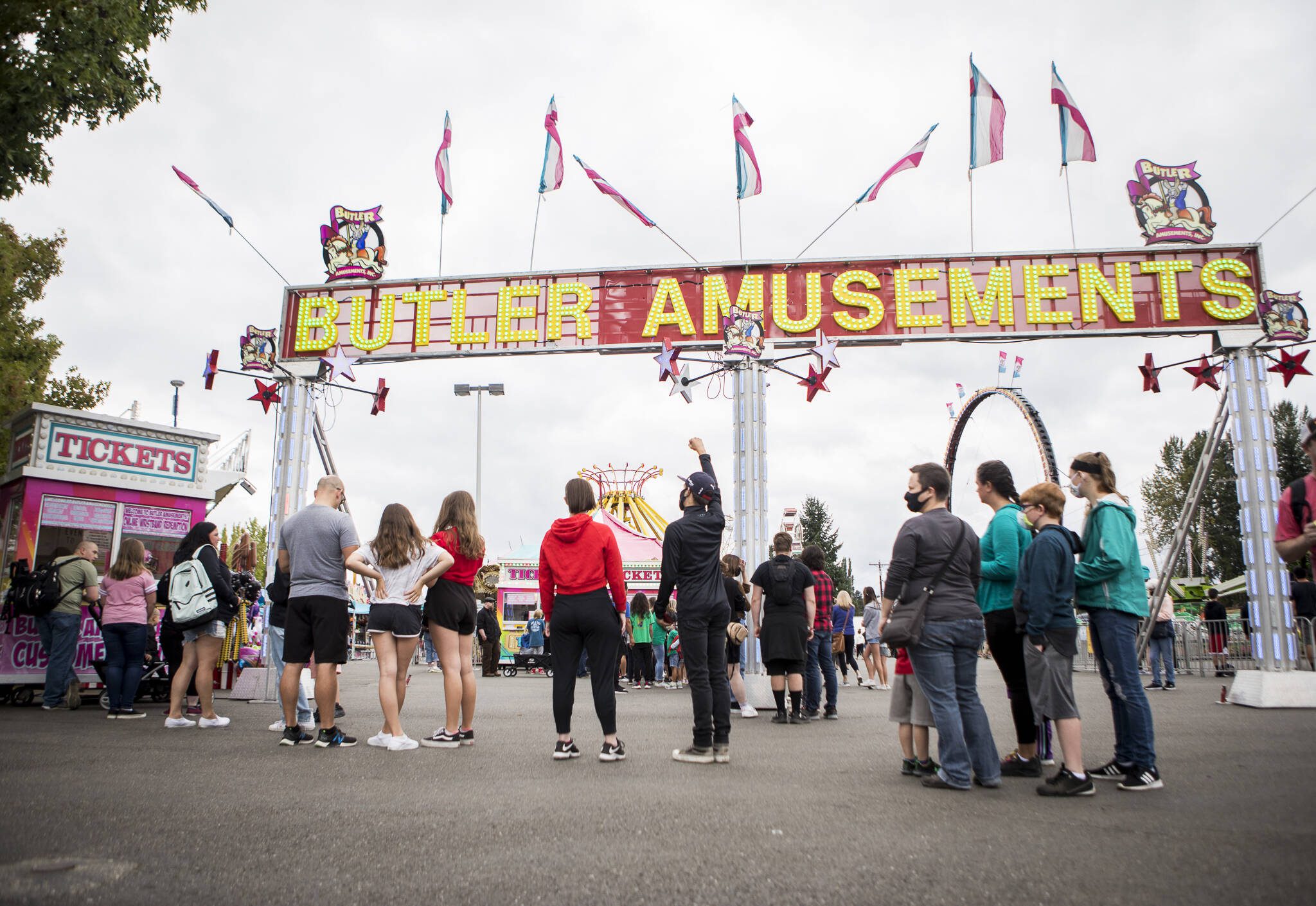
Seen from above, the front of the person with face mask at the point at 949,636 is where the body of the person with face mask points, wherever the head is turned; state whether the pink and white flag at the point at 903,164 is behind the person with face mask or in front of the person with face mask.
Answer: in front

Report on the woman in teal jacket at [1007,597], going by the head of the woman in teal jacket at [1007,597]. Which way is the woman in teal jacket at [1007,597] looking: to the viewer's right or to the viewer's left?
to the viewer's left

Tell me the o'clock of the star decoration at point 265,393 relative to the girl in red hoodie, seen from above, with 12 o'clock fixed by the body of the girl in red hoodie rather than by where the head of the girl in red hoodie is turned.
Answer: The star decoration is roughly at 11 o'clock from the girl in red hoodie.

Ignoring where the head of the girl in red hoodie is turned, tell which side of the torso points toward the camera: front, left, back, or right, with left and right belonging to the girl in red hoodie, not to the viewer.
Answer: back

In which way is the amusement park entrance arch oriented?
toward the camera
